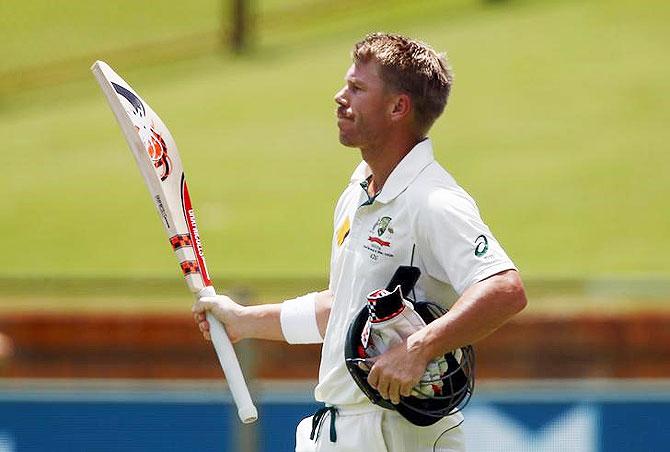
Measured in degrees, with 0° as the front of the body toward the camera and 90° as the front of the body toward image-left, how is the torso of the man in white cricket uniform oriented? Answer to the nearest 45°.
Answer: approximately 45°

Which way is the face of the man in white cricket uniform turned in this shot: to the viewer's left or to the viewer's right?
to the viewer's left
